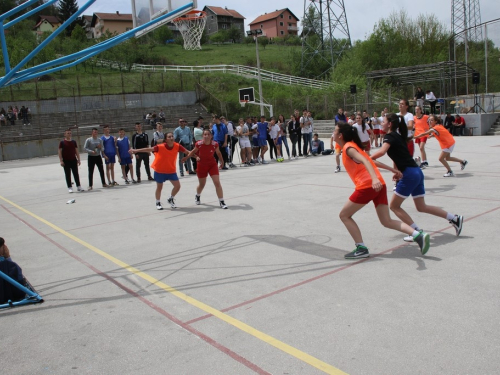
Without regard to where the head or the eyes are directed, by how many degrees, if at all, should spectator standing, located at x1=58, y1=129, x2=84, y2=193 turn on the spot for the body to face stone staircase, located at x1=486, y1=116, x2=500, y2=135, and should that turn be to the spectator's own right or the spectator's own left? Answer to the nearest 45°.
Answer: approximately 90° to the spectator's own left

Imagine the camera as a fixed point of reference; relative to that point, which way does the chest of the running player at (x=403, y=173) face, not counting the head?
to the viewer's left

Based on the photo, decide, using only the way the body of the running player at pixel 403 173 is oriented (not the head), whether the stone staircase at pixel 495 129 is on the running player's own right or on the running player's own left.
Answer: on the running player's own right

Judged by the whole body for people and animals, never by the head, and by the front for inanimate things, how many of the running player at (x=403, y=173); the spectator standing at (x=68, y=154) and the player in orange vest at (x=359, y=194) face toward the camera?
1

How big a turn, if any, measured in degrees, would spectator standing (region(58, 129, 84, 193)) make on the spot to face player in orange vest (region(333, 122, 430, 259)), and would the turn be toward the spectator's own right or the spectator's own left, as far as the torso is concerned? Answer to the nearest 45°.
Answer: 0° — they already face them

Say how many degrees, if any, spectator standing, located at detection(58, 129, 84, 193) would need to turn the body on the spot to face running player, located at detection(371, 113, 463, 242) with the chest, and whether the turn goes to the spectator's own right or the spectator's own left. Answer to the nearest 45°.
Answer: approximately 45° to the spectator's own left

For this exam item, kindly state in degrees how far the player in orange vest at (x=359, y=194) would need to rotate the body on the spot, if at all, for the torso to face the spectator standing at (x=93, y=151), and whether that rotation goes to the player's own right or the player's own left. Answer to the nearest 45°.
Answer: approximately 45° to the player's own right

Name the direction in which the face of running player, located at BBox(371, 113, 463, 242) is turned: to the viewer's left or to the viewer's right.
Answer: to the viewer's left

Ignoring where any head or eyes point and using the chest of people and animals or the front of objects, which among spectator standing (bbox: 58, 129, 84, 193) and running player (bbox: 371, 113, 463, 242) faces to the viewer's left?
the running player

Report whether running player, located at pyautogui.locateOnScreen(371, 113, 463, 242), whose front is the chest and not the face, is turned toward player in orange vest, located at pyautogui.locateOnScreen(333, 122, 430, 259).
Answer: no

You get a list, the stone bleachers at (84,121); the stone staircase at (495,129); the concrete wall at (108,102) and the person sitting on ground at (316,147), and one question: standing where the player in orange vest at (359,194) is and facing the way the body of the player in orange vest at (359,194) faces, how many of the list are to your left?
0

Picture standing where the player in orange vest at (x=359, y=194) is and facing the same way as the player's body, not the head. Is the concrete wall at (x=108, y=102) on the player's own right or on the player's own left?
on the player's own right

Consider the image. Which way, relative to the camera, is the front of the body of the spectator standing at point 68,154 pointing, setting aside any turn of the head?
toward the camera

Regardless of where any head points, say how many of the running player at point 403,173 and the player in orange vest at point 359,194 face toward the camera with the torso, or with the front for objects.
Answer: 0

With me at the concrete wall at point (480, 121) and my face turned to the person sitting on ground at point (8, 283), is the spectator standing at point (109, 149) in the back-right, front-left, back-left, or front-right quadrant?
front-right

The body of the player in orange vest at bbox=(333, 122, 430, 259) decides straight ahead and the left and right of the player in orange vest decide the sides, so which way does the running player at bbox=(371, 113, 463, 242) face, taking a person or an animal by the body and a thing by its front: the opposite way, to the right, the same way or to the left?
the same way

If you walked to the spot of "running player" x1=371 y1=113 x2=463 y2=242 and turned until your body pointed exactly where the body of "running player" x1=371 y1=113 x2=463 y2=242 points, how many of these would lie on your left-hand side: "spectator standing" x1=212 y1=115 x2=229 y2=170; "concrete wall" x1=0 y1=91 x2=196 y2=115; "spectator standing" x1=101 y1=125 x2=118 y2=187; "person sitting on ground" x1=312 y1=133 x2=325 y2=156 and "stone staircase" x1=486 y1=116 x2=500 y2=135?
0

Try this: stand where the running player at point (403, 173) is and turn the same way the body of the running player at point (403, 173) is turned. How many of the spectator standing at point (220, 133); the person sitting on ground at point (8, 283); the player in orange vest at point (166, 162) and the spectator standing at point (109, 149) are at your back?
0

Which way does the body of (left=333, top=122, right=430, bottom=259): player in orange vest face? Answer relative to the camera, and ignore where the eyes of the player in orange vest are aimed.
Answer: to the viewer's left
